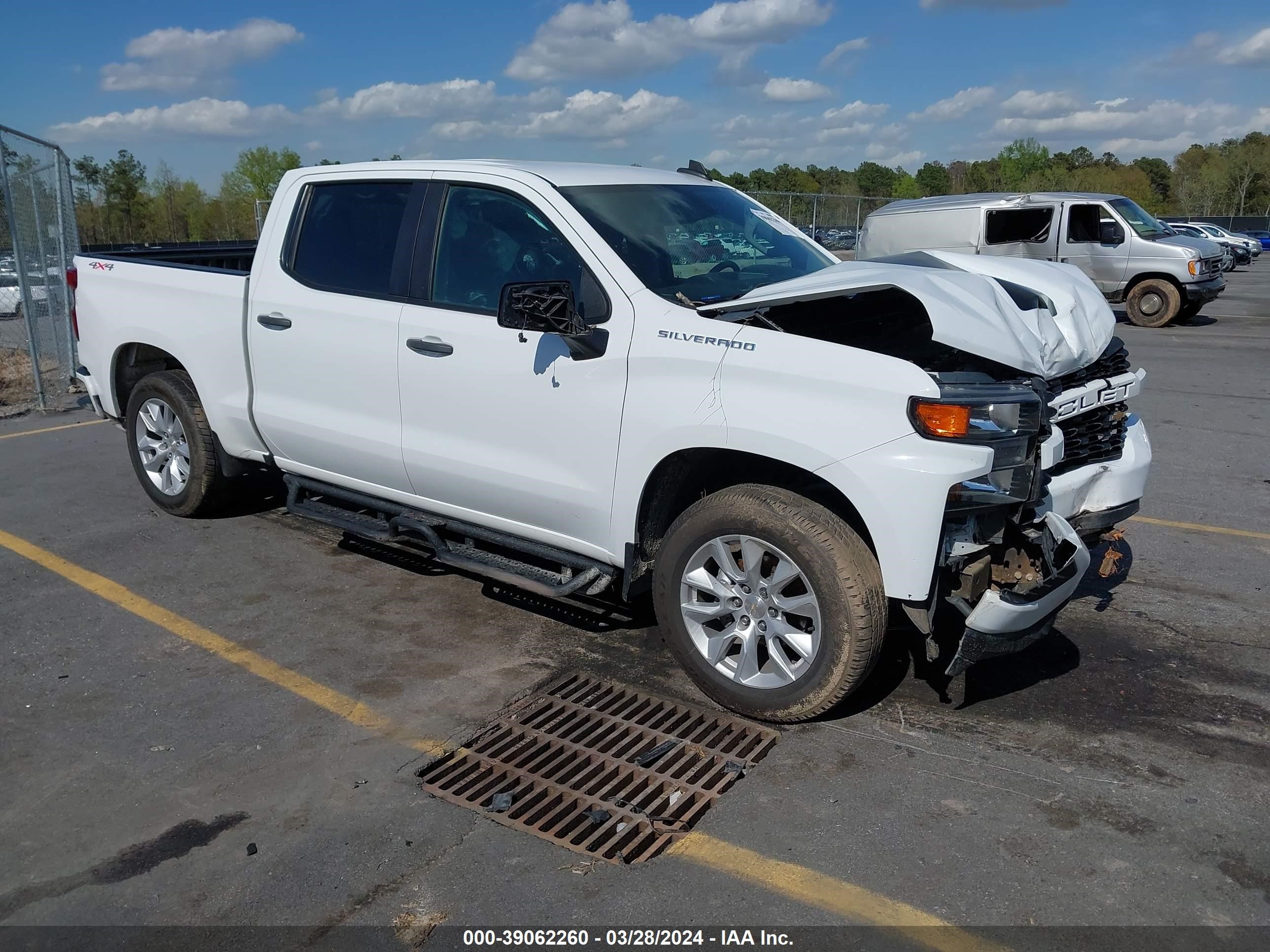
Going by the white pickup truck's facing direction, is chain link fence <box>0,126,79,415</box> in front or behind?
behind

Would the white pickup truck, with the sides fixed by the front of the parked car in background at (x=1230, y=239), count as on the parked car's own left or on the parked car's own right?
on the parked car's own right

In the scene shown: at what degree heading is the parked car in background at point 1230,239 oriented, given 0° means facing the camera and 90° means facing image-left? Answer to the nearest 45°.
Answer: approximately 315°

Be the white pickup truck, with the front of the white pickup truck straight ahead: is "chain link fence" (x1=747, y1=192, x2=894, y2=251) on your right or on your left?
on your left

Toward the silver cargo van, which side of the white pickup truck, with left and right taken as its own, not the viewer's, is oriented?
left

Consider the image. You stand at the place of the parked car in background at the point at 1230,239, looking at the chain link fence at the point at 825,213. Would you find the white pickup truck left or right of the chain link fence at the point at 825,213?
left

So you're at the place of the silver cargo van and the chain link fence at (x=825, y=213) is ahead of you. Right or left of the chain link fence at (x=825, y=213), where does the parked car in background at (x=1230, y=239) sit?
right

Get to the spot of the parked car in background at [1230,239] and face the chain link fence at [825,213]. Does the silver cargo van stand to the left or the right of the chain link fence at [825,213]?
left

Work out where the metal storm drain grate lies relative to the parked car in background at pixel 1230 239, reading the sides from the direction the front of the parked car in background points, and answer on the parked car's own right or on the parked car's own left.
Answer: on the parked car's own right

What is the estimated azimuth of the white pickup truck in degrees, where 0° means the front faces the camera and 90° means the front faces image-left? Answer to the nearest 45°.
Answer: approximately 315°
